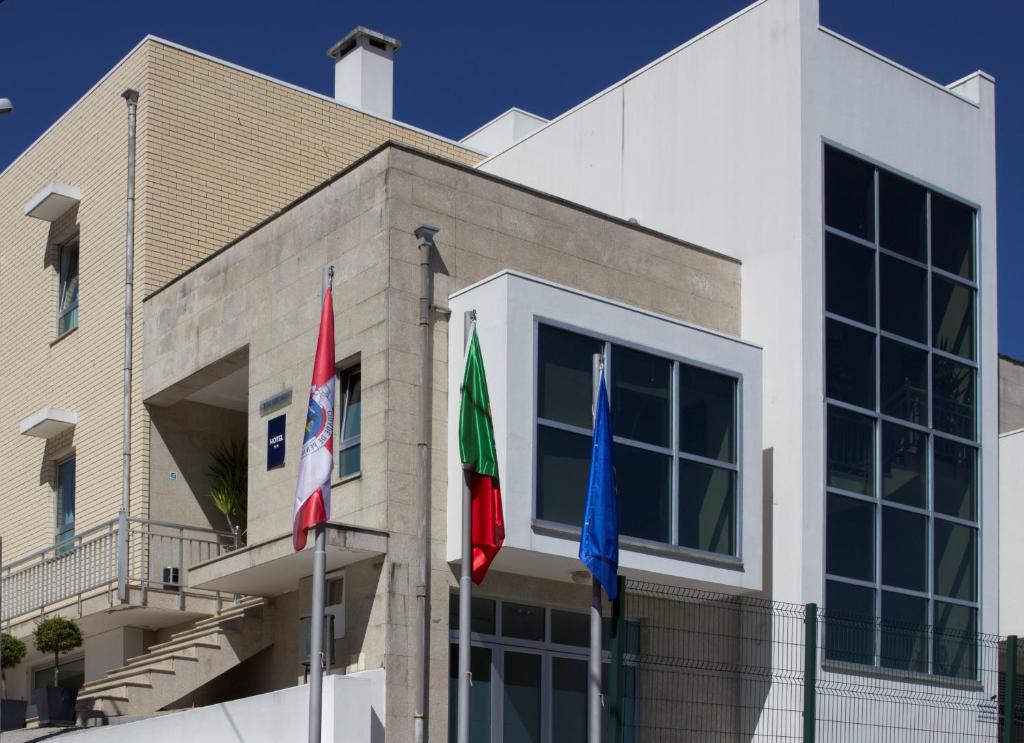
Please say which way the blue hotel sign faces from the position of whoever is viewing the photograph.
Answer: facing the viewer and to the left of the viewer

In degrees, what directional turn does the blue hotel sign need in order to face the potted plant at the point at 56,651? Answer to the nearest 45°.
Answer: approximately 90° to its right

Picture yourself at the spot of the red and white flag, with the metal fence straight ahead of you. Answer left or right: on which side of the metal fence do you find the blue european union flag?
right

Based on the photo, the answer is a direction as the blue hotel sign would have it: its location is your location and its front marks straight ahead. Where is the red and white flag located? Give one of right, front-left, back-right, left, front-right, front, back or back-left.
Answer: front-left

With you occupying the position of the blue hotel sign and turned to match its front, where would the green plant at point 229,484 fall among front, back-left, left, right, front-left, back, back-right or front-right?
back-right

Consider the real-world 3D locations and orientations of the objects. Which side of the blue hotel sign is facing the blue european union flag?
left

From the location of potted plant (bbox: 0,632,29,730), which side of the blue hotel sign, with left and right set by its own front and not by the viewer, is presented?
right

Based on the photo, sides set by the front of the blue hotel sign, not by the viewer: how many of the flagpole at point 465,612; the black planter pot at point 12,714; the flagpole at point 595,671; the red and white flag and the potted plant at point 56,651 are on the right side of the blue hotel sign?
2

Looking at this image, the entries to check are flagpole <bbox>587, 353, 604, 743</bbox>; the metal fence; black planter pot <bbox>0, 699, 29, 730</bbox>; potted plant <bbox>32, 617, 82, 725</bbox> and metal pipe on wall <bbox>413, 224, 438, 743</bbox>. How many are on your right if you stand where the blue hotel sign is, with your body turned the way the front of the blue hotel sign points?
2
